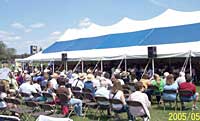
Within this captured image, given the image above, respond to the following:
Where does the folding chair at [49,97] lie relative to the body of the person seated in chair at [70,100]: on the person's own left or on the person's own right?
on the person's own left

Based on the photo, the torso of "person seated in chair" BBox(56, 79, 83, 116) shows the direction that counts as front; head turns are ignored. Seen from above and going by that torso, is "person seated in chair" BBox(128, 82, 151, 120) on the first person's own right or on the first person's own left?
on the first person's own right

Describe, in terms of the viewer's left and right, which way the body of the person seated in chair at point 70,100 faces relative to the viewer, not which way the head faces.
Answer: facing away from the viewer and to the right of the viewer

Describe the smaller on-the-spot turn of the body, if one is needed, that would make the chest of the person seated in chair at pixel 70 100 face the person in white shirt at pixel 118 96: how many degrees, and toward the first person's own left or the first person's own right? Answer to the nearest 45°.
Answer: approximately 90° to the first person's own right
